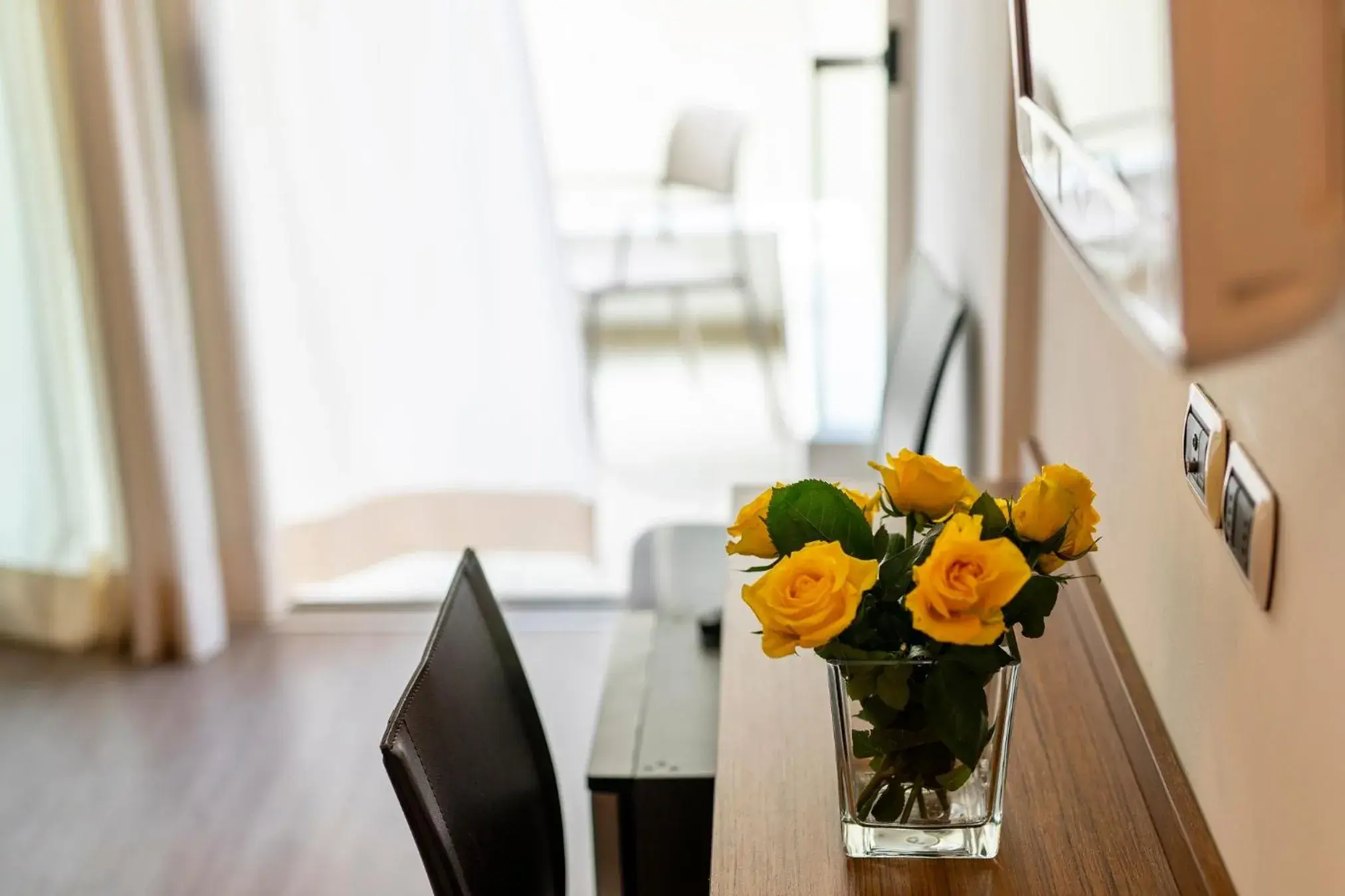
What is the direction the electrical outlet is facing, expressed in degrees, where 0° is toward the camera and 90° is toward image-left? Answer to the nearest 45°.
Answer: approximately 90°

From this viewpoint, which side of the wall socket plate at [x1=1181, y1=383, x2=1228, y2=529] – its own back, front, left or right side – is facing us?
left

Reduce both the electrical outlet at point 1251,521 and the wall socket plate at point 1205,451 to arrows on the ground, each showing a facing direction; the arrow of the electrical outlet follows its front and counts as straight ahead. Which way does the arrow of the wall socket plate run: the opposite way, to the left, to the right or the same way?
the same way

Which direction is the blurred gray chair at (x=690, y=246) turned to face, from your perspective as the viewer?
facing the viewer and to the left of the viewer

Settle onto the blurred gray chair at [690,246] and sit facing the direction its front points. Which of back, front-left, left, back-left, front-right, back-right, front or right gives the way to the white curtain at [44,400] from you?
front

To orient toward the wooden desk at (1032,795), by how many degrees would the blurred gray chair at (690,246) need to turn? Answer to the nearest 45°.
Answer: approximately 45° to its left

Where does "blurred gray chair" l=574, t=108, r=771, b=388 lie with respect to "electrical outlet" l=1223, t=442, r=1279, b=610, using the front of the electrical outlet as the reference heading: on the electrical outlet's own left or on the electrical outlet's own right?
on the electrical outlet's own right

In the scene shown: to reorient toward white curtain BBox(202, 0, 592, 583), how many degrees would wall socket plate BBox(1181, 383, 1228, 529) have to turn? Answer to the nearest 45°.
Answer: approximately 45° to its right

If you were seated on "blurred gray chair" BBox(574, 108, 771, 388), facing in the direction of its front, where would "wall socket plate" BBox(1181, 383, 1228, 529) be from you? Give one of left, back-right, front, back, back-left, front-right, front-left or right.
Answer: front-left

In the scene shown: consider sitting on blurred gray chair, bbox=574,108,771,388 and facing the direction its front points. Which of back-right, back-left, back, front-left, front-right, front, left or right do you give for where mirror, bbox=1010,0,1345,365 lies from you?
front-left

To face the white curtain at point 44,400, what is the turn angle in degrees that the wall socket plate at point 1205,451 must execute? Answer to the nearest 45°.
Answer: approximately 45° to its right
